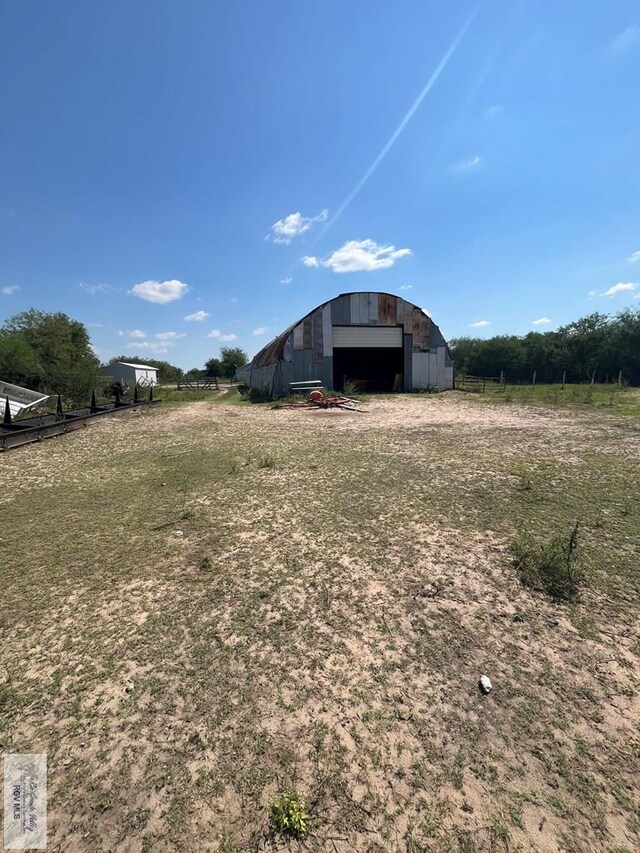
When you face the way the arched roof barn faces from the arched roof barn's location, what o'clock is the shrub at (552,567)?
The shrub is roughly at 12 o'clock from the arched roof barn.

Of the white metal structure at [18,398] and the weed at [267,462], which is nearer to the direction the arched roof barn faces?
the weed

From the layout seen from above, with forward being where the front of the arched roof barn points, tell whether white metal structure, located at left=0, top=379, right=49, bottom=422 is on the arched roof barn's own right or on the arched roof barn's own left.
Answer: on the arched roof barn's own right

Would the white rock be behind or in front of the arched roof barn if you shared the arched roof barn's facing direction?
in front

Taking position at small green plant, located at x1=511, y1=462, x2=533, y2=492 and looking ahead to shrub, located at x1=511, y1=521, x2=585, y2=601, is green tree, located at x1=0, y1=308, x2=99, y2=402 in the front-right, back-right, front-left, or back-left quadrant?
back-right

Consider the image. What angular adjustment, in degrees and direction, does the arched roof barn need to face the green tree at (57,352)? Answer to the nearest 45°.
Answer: approximately 90° to its right

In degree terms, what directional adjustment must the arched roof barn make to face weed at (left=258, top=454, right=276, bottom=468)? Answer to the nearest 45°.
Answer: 0° — it already faces it

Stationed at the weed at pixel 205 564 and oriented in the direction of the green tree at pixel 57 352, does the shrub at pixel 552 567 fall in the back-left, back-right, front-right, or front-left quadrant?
back-right

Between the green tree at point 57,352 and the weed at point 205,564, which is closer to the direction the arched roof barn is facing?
the weed

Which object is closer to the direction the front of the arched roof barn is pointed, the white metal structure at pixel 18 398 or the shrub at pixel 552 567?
the shrub

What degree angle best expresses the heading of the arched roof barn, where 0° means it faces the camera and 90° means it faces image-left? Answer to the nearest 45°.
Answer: approximately 0°

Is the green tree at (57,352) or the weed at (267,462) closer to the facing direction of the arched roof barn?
the weed

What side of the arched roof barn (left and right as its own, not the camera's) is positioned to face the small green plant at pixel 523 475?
front

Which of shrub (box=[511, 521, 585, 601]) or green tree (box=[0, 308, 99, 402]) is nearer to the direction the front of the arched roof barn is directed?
the shrub
